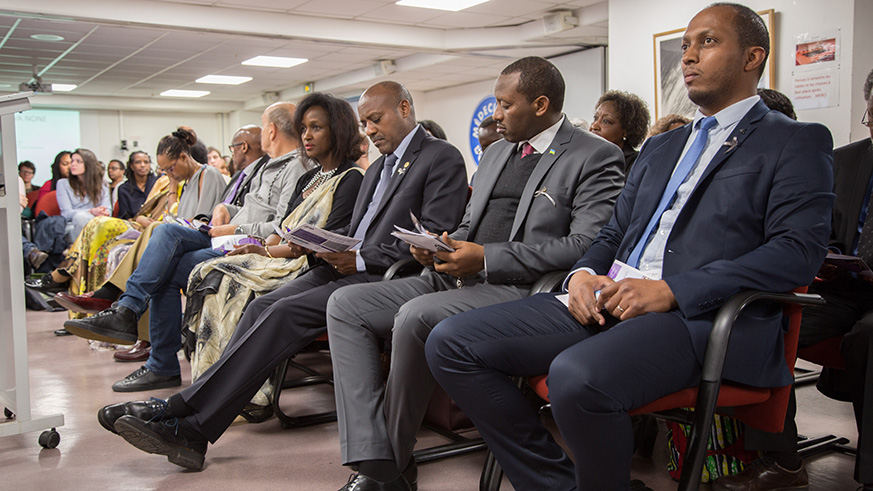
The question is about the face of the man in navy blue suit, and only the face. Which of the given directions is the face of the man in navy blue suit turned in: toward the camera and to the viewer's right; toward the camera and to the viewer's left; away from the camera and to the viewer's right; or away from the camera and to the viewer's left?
toward the camera and to the viewer's left

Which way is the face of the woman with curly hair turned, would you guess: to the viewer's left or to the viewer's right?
to the viewer's left

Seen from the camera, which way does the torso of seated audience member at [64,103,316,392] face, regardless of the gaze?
to the viewer's left

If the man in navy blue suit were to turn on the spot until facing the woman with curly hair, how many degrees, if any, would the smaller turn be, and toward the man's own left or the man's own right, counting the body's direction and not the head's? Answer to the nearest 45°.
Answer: approximately 135° to the man's own right

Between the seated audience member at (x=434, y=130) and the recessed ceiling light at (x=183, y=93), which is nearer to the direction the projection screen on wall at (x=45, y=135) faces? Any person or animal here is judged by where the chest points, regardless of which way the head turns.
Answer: the seated audience member

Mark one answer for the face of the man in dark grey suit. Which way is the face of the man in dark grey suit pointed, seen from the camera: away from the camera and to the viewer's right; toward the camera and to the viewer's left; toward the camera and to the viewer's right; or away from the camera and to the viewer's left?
toward the camera and to the viewer's left

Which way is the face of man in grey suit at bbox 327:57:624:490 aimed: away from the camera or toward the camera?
toward the camera

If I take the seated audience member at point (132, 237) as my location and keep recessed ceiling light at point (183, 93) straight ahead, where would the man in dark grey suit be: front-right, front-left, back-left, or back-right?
back-right

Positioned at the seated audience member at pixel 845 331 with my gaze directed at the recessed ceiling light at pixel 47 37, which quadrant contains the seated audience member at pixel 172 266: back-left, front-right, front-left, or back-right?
front-left

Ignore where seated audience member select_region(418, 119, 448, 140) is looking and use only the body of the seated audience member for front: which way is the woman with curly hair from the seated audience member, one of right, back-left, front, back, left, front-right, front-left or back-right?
back-left
